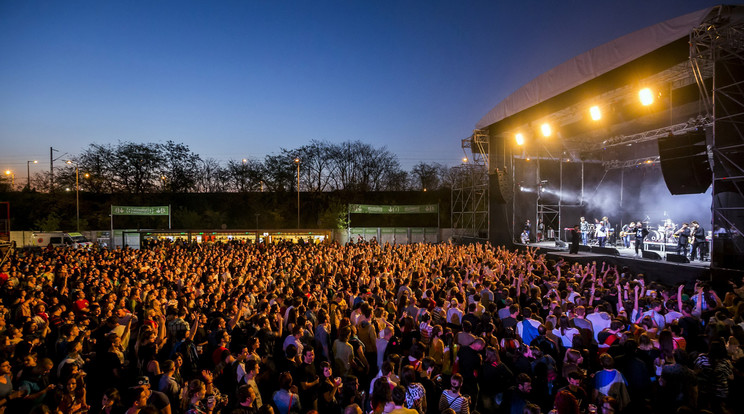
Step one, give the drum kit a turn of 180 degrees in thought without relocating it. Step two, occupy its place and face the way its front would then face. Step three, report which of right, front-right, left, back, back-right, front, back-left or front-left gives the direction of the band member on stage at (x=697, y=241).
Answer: back-right

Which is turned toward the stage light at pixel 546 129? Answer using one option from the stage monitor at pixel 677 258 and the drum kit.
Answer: the drum kit

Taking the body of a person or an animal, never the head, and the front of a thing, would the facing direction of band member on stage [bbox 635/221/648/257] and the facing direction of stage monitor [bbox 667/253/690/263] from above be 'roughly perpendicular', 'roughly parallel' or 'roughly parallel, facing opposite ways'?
roughly parallel, facing opposite ways

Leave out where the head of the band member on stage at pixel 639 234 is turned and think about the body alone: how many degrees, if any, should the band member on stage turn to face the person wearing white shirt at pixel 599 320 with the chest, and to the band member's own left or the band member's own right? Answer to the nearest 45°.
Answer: approximately 45° to the band member's own left

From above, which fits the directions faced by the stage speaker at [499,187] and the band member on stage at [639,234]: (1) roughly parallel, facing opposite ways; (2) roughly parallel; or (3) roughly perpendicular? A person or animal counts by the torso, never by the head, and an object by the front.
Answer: roughly parallel

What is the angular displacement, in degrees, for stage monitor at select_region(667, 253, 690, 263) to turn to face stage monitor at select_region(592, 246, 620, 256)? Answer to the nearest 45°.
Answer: approximately 90° to its left

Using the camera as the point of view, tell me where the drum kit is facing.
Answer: facing the viewer and to the left of the viewer

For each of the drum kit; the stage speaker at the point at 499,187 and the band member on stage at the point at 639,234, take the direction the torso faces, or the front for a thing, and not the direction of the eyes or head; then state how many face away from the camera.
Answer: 0

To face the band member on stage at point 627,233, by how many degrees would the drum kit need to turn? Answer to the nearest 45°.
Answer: approximately 90° to its right

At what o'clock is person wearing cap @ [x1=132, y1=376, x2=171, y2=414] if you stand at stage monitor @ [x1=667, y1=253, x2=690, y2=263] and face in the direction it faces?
The person wearing cap is roughly at 5 o'clock from the stage monitor.

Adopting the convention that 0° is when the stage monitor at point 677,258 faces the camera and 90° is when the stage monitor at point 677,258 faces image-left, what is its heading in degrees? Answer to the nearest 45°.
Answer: approximately 225°

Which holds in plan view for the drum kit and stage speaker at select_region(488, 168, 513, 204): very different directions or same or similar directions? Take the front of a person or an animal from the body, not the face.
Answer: same or similar directions

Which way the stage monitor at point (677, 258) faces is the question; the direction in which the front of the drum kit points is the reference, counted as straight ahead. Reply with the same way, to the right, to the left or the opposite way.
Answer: the opposite way

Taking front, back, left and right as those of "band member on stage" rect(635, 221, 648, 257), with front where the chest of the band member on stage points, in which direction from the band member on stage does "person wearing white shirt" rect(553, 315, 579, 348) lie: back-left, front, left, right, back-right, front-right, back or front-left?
front-left

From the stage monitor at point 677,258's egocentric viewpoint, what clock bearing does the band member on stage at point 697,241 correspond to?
The band member on stage is roughly at 11 o'clock from the stage monitor.

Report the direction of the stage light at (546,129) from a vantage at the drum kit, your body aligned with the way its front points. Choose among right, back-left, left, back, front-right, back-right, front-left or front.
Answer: front

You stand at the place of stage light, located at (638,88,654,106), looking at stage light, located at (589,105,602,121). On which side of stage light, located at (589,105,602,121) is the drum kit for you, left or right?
right

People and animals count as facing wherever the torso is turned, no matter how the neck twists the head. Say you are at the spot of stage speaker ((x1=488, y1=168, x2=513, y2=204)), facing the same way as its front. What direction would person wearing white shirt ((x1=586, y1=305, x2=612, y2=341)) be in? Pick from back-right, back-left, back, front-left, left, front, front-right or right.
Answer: front-left

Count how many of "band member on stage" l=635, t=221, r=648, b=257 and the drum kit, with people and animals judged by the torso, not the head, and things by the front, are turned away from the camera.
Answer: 0
